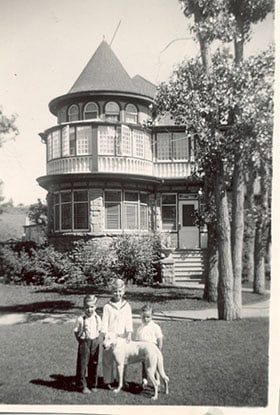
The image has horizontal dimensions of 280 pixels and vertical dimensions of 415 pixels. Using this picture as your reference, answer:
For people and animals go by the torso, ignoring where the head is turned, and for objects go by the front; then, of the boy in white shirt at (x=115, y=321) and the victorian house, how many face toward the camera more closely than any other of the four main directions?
2

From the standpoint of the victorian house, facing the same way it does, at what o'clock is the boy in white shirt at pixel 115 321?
The boy in white shirt is roughly at 12 o'clock from the victorian house.

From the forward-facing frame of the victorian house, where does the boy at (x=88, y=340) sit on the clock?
The boy is roughly at 12 o'clock from the victorian house.

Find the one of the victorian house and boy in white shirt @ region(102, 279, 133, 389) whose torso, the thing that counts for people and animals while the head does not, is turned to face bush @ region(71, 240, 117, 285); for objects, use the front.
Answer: the victorian house

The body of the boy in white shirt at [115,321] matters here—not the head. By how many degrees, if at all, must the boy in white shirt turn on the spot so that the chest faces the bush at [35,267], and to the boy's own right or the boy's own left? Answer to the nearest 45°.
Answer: approximately 180°

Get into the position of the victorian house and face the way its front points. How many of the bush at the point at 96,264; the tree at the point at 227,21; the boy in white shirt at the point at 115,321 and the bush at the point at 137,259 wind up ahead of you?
4

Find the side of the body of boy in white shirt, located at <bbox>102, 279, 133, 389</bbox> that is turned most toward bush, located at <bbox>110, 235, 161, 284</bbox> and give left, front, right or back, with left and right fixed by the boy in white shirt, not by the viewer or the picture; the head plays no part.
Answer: back

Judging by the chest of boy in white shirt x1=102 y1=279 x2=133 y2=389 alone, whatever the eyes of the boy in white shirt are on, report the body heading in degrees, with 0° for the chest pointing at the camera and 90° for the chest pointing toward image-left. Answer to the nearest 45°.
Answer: approximately 0°
